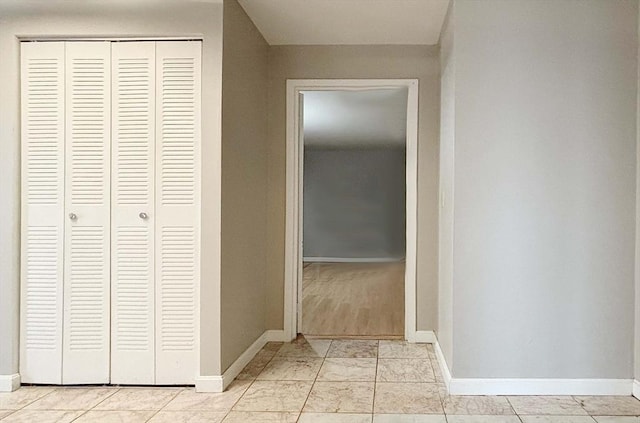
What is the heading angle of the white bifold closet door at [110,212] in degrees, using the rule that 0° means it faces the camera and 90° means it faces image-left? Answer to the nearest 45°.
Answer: approximately 0°
